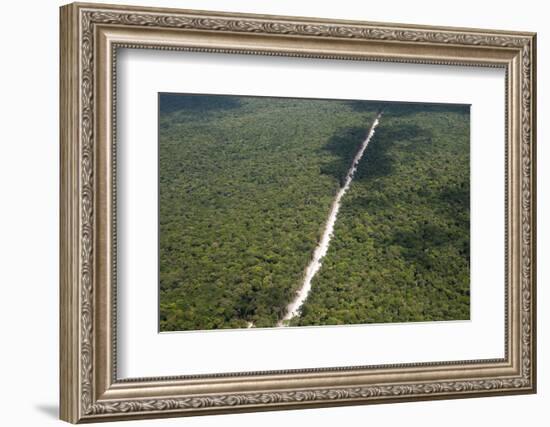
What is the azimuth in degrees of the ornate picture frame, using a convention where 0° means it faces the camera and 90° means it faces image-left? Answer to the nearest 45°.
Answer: approximately 315°
